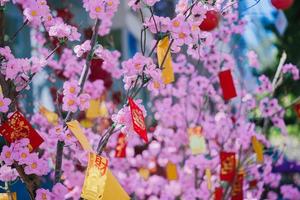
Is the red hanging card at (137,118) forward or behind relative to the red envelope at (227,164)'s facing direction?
forward

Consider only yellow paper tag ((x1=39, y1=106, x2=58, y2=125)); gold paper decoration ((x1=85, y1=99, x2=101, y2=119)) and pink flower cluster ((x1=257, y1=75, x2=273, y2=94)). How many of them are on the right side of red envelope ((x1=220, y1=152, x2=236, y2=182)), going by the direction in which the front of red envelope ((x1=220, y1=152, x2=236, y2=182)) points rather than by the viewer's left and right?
2

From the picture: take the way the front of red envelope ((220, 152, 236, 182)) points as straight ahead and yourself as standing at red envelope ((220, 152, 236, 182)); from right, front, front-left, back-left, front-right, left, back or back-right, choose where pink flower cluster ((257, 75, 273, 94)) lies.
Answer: back-left

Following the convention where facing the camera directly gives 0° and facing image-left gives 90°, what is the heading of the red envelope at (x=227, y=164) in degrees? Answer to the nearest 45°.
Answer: approximately 0°

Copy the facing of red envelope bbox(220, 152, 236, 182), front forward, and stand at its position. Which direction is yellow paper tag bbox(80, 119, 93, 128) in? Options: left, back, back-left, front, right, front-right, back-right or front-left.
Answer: back-right

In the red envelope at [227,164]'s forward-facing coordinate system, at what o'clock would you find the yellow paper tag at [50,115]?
The yellow paper tag is roughly at 3 o'clock from the red envelope.

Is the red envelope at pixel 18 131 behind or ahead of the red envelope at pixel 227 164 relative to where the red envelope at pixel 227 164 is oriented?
ahead

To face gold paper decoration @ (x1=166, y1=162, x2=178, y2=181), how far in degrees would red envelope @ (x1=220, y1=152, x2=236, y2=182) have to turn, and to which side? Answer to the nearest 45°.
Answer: approximately 135° to its right
